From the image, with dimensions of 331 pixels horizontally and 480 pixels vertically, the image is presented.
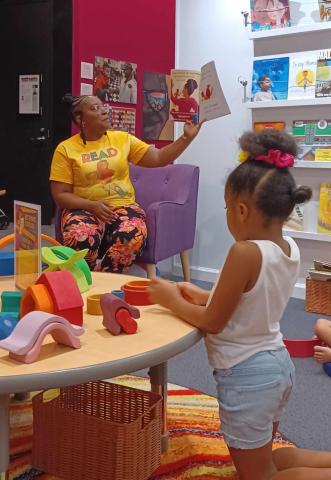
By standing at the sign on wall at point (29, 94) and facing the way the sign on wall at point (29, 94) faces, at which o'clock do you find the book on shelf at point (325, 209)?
The book on shelf is roughly at 11 o'clock from the sign on wall.

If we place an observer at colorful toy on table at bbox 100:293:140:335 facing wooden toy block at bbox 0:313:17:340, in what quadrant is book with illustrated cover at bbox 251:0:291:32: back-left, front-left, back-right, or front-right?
back-right

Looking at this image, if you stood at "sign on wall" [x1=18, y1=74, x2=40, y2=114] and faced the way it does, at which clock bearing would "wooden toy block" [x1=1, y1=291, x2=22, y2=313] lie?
The wooden toy block is roughly at 12 o'clock from the sign on wall.

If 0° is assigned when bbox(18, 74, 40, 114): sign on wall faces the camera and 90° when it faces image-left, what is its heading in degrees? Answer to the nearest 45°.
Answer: approximately 0°

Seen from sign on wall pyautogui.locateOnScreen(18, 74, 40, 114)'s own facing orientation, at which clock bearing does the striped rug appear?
The striped rug is roughly at 12 o'clock from the sign on wall.

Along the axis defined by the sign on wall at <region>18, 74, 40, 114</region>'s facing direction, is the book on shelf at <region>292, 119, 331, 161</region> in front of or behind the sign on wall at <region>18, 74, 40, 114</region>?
in front
